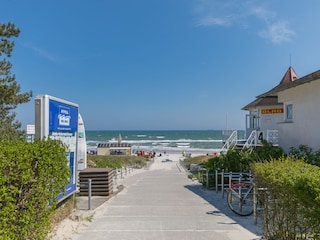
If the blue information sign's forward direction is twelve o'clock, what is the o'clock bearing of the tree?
The tree is roughly at 7 o'clock from the blue information sign.

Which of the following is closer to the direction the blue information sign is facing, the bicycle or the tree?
the bicycle

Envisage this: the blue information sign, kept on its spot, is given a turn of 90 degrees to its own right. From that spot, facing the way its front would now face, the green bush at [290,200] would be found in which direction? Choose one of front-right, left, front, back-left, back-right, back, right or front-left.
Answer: left

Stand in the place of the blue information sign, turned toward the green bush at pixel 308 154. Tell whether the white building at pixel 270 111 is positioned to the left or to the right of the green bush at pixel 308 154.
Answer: left

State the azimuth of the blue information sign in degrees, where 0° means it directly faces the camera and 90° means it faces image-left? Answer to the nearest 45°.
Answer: approximately 315°

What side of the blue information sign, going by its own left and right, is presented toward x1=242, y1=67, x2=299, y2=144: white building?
left

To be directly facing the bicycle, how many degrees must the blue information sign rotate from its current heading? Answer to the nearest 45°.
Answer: approximately 45° to its left

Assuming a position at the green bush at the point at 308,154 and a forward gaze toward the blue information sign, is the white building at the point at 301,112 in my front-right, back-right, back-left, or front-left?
back-right
